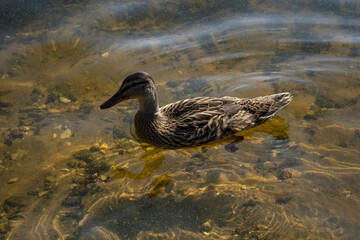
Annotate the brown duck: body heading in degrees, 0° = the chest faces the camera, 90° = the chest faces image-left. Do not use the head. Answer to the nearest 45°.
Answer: approximately 90°

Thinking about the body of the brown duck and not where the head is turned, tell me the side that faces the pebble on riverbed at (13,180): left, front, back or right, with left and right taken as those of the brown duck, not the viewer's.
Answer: front

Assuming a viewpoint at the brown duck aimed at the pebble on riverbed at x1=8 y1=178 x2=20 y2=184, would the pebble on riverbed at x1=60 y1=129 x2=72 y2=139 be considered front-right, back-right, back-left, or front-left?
front-right

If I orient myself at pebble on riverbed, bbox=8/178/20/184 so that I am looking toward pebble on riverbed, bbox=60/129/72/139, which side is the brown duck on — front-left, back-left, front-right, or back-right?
front-right

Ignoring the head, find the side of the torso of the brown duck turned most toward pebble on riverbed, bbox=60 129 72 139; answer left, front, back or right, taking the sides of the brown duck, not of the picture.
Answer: front

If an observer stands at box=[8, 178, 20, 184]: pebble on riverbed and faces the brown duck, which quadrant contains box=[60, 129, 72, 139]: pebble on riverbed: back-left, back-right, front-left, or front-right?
front-left
